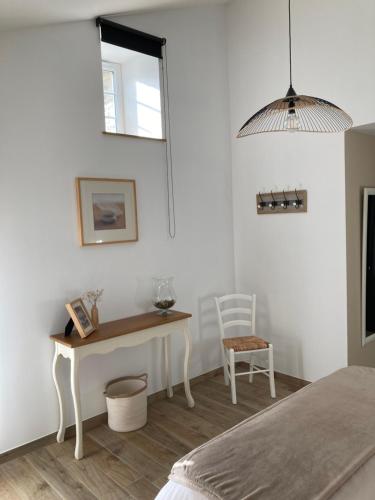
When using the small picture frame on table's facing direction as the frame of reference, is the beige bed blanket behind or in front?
in front

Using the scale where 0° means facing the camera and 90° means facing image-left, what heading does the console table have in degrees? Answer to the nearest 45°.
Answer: approximately 315°

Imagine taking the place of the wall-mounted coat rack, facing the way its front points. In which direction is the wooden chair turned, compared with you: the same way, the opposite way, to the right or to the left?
to the left

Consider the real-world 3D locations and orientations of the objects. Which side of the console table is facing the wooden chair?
left

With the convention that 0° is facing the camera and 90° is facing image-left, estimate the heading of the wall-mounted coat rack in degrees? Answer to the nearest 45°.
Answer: approximately 45°

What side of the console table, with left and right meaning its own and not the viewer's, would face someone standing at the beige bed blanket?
front

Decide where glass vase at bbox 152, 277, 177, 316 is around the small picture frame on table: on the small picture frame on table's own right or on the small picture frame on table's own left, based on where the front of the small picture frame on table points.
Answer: on the small picture frame on table's own left

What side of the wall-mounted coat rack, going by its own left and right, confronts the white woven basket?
front

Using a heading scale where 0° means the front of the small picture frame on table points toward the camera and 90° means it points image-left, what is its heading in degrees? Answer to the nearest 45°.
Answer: approximately 315°
